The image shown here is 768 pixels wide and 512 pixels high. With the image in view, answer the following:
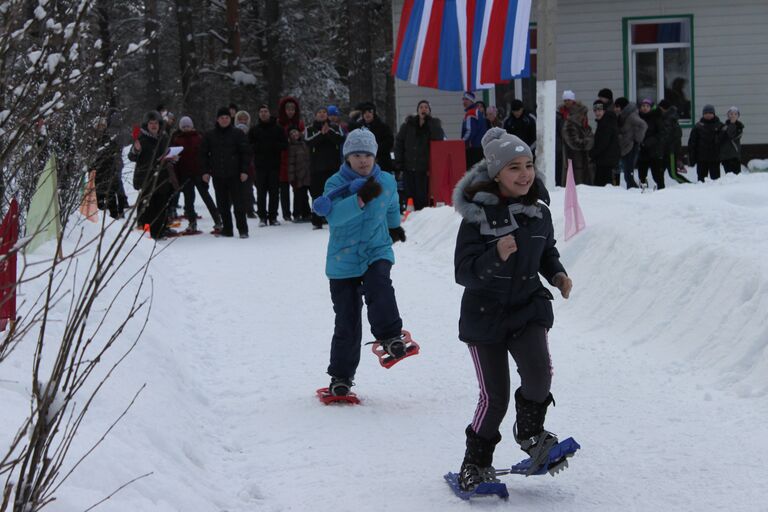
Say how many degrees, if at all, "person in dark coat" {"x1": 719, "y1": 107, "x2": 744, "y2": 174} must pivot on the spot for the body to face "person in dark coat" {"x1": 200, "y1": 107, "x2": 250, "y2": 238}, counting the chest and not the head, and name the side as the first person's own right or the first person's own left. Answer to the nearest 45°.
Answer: approximately 45° to the first person's own right

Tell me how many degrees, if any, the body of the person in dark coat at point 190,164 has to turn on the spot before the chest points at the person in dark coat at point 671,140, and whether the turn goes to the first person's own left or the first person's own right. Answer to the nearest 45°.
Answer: approximately 90° to the first person's own left
